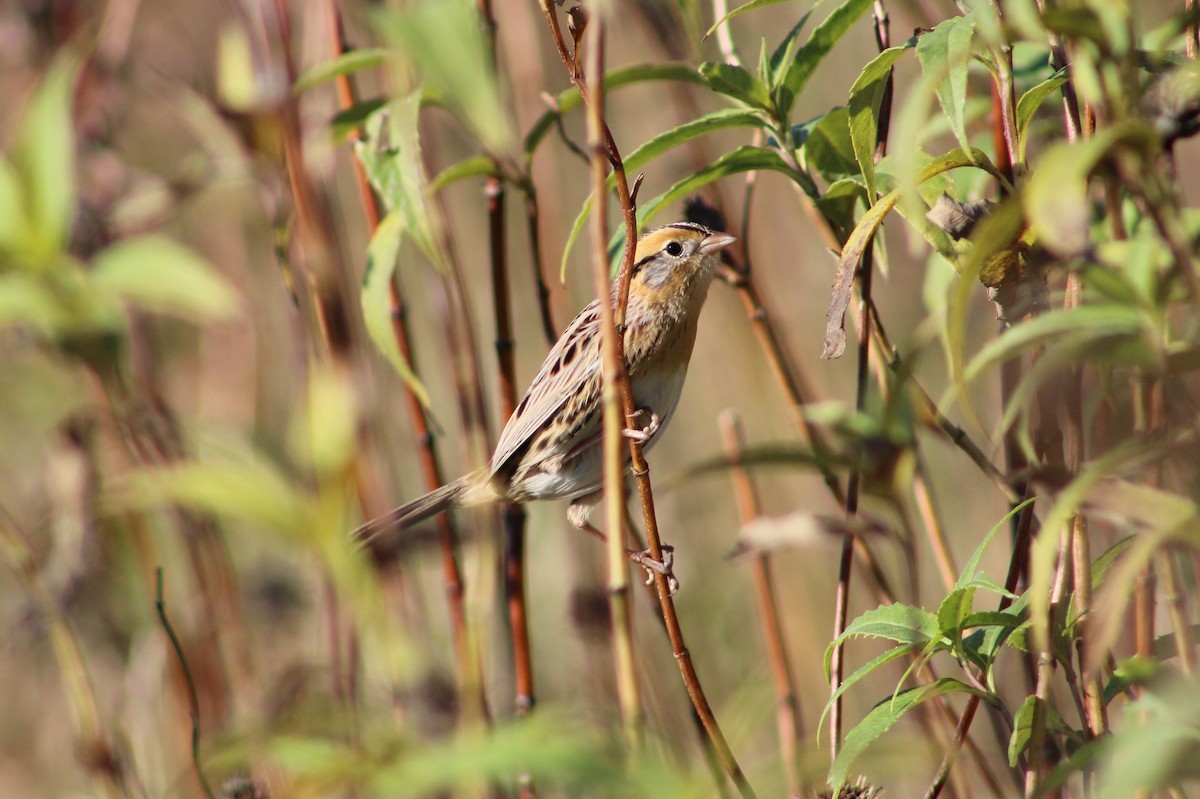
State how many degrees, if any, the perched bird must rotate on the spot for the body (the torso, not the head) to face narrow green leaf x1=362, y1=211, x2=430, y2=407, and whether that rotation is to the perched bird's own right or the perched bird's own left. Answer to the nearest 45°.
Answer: approximately 90° to the perched bird's own right

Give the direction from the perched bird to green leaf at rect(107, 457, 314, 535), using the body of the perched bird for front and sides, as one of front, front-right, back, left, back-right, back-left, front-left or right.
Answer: right

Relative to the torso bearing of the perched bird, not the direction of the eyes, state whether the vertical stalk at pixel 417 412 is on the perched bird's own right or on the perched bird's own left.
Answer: on the perched bird's own right

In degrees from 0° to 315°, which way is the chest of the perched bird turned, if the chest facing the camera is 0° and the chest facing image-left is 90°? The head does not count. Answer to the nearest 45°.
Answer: approximately 270°
